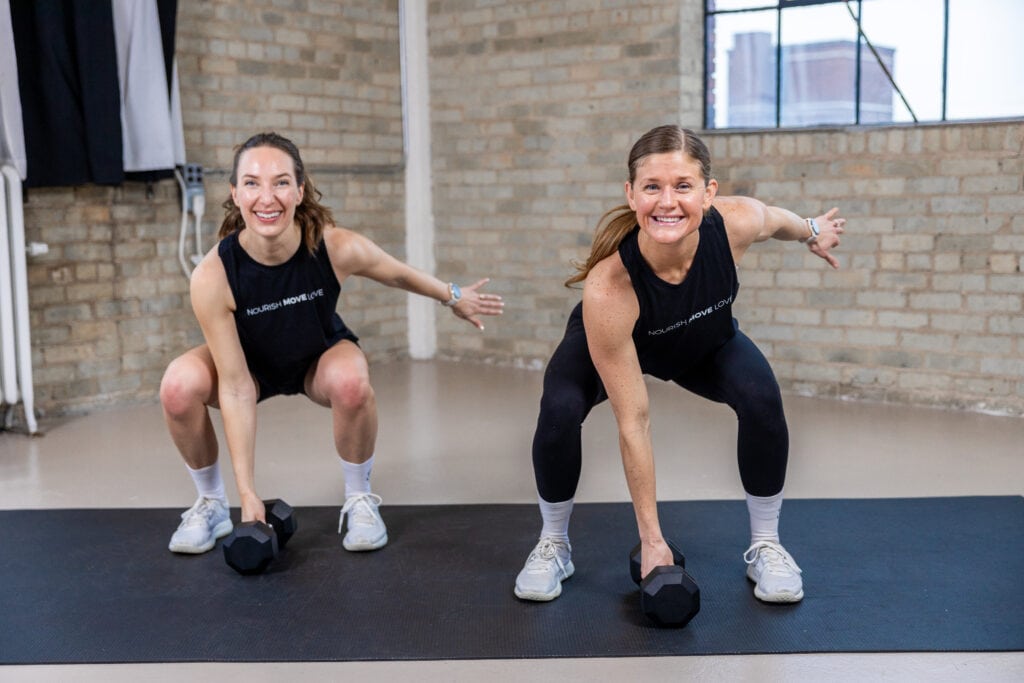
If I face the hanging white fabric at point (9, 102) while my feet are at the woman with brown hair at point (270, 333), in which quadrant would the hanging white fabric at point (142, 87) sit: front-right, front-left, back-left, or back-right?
front-right

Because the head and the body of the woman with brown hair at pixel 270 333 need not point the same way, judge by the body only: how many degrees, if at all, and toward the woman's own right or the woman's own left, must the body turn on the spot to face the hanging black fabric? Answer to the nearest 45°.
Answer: approximately 135° to the woman's own right

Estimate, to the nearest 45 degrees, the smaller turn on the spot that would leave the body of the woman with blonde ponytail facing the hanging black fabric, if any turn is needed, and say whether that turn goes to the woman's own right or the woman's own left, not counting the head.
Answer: approximately 135° to the woman's own right

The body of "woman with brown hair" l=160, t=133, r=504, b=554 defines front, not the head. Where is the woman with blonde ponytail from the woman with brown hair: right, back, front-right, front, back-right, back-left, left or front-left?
front-left

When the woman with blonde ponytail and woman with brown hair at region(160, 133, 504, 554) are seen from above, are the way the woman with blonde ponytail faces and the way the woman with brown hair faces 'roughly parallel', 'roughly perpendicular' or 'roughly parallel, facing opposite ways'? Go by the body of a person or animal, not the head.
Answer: roughly parallel

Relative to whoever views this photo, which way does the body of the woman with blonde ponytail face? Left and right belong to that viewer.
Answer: facing the viewer

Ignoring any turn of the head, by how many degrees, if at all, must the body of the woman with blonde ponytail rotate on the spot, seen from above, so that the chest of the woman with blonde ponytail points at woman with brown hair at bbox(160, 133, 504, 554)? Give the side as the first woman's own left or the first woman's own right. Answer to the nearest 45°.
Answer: approximately 90° to the first woman's own right

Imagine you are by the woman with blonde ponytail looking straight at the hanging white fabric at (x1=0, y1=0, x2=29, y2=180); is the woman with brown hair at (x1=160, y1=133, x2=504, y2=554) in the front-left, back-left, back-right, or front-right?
front-left

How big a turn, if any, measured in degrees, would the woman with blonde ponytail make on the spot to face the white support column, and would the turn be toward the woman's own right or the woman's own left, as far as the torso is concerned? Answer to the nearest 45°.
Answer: approximately 180°

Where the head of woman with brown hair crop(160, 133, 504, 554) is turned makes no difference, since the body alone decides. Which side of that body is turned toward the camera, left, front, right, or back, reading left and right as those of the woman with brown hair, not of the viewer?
front
